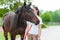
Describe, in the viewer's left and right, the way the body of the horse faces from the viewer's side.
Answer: facing the viewer and to the right of the viewer
